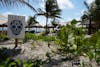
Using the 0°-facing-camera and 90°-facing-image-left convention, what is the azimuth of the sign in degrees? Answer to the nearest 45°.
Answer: approximately 0°
